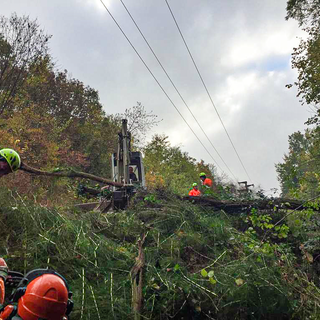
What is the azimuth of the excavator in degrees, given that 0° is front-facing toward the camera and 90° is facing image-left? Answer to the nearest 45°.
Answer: approximately 0°

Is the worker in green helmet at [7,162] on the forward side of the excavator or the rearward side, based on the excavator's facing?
on the forward side

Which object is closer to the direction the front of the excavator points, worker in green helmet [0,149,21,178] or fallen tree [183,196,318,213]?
the worker in green helmet

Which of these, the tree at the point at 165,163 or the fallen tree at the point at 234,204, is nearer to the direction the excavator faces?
the fallen tree

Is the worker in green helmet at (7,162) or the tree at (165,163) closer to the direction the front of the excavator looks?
the worker in green helmet

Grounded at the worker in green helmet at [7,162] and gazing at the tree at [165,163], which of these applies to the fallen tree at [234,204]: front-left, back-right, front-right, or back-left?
front-right

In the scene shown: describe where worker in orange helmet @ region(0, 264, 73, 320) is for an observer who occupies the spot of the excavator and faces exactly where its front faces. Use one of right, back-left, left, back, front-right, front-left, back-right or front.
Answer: front

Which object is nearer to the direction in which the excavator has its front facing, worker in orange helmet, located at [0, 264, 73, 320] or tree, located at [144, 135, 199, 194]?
the worker in orange helmet
